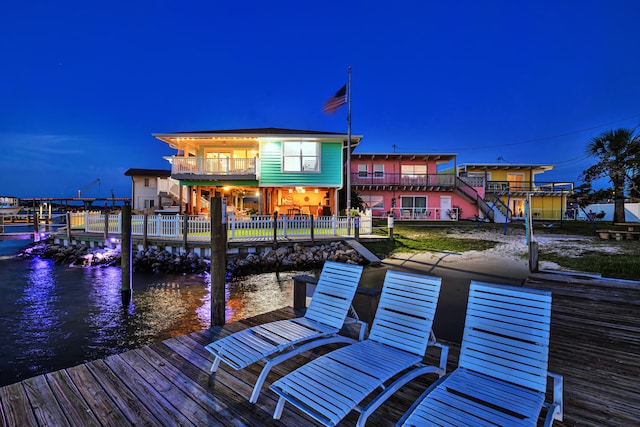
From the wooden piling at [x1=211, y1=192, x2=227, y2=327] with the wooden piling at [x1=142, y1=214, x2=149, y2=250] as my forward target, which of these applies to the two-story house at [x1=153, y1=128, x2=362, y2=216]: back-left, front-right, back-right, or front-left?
front-right

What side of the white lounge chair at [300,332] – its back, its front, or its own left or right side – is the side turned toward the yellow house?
back

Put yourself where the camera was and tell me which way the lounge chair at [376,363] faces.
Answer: facing the viewer and to the left of the viewer

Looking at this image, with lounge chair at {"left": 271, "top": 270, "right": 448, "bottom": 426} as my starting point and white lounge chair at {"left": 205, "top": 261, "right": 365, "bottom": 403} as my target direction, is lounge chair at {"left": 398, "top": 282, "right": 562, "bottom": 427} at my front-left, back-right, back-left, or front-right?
back-right

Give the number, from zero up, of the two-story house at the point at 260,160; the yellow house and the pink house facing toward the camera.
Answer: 3

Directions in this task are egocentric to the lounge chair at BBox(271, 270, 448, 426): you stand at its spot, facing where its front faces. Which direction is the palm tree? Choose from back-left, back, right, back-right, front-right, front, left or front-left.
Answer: back

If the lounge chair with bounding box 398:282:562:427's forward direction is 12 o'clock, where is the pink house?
The pink house is roughly at 4 o'clock from the lounge chair.

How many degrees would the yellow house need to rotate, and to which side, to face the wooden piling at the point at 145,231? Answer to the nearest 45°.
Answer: approximately 45° to its right

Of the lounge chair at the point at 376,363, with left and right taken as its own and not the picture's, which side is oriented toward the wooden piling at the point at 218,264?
right

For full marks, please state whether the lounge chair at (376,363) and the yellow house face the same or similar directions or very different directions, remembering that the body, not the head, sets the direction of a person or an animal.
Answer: same or similar directions

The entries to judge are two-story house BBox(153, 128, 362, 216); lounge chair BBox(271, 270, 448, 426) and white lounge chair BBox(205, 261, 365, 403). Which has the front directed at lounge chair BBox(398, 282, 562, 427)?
the two-story house

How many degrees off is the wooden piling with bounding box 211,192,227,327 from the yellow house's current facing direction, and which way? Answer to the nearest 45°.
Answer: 0° — it already faces it

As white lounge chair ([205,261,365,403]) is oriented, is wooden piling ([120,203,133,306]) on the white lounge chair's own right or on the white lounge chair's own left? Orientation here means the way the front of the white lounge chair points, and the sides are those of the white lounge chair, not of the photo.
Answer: on the white lounge chair's own right

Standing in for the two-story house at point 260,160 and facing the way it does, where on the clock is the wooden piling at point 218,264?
The wooden piling is roughly at 12 o'clock from the two-story house.

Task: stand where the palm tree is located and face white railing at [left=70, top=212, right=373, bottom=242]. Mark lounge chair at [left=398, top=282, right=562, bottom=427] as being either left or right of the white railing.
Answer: left

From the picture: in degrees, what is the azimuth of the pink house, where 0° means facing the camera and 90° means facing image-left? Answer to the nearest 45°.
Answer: approximately 0°

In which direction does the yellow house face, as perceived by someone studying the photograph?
facing the viewer

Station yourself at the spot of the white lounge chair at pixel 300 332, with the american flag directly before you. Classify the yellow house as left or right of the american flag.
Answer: right

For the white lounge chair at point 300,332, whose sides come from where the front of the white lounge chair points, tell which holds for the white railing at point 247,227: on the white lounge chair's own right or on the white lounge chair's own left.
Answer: on the white lounge chair's own right
